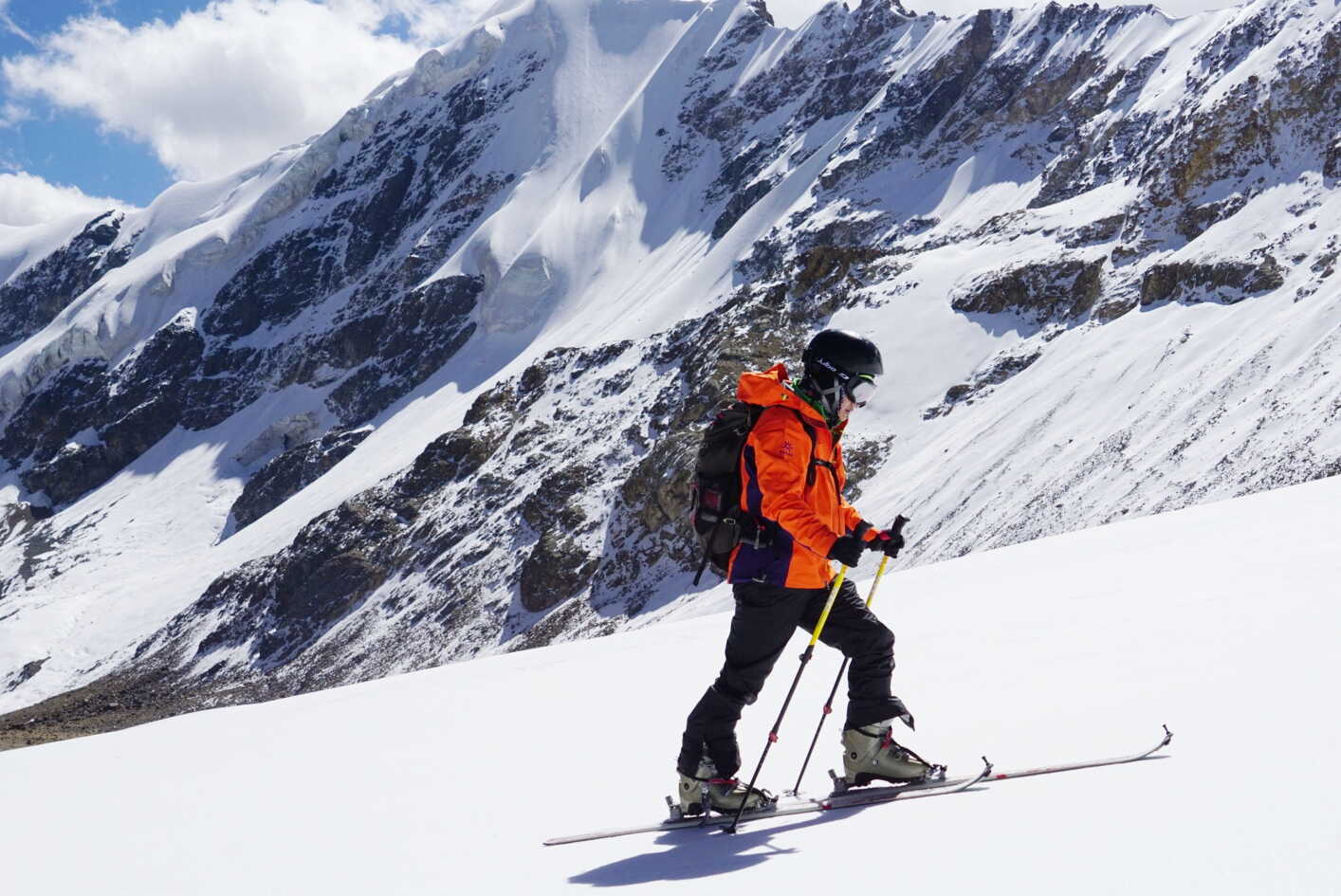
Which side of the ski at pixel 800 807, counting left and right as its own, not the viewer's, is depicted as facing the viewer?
right

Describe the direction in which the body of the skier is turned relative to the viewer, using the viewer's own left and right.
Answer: facing to the right of the viewer

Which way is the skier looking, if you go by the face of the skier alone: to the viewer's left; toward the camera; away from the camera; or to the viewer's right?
to the viewer's right

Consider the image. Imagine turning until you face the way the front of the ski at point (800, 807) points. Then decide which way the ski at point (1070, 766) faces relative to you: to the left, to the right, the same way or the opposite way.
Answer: the same way

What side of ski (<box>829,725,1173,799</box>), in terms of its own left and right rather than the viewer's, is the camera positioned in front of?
right

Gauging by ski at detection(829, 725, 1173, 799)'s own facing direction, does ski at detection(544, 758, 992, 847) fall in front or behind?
behind
